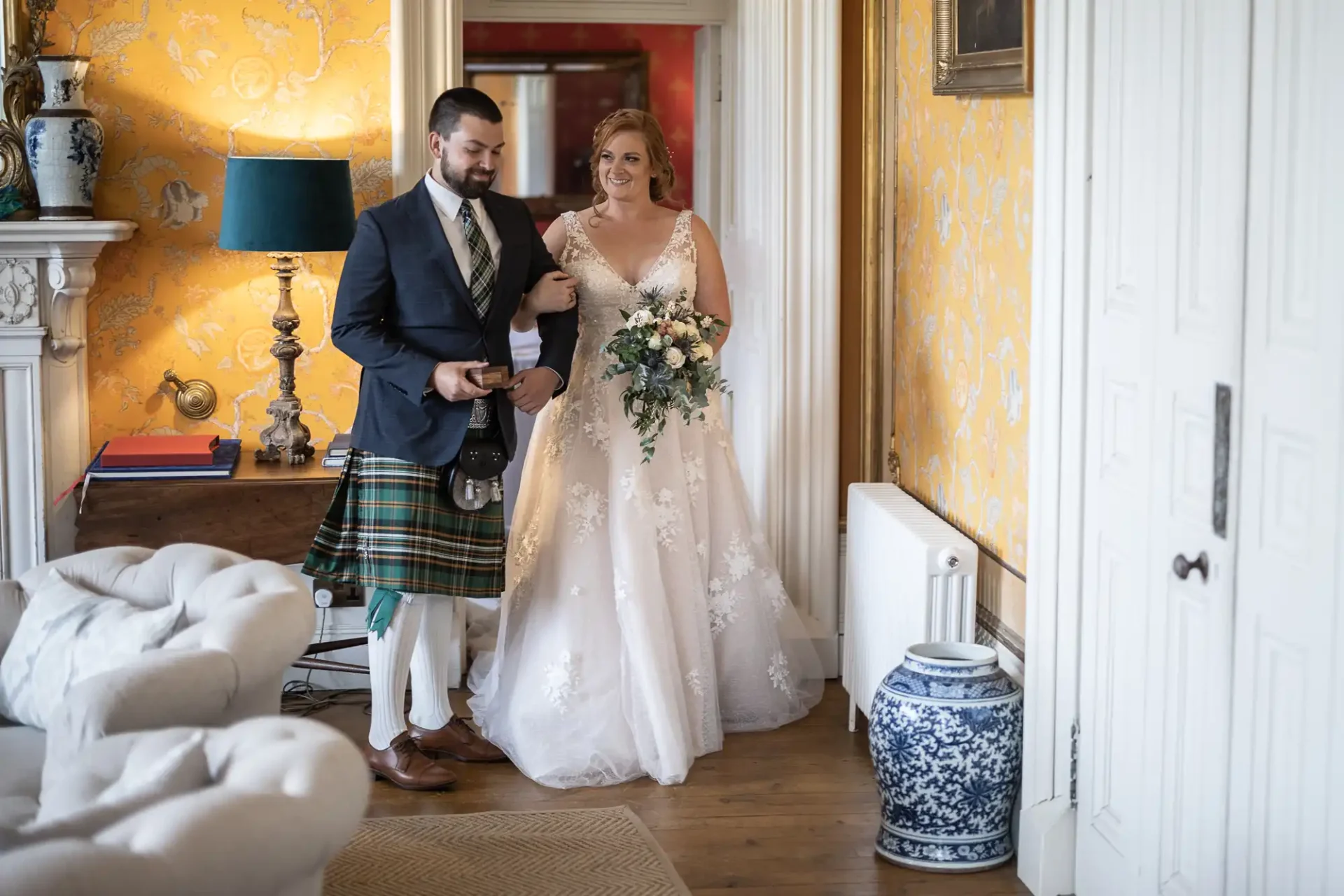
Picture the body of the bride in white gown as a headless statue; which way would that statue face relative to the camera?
toward the camera

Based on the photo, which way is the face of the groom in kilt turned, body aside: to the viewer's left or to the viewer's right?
to the viewer's right

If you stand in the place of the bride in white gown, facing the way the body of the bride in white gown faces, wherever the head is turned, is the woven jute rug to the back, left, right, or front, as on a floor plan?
front

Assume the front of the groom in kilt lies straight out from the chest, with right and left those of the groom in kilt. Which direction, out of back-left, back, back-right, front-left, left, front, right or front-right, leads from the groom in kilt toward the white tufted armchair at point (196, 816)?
front-right

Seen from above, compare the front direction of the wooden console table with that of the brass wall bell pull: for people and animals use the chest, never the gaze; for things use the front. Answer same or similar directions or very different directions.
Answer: same or similar directions

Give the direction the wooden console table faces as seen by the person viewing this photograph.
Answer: facing the viewer

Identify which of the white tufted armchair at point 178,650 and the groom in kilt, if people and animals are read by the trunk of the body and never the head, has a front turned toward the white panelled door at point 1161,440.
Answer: the groom in kilt

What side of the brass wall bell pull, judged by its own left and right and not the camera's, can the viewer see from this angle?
front

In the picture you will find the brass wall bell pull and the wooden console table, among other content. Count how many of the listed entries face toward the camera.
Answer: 2

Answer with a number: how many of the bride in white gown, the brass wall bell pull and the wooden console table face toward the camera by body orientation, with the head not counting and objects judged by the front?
3

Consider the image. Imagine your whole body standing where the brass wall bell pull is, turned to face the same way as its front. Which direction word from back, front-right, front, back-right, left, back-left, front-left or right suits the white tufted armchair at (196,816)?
front
